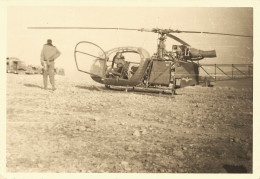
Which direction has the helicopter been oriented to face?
to the viewer's left

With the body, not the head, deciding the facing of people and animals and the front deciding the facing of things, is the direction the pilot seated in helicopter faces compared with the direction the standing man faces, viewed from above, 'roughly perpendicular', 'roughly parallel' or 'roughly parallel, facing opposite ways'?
roughly perpendicular

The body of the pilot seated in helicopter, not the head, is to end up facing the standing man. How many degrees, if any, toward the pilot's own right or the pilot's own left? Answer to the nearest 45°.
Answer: approximately 45° to the pilot's own left

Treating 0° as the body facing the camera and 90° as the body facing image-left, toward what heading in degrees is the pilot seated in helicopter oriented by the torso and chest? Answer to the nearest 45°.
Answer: approximately 90°

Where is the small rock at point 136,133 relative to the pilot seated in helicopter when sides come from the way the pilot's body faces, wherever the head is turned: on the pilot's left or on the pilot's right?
on the pilot's left

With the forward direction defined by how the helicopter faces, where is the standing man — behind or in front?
in front
